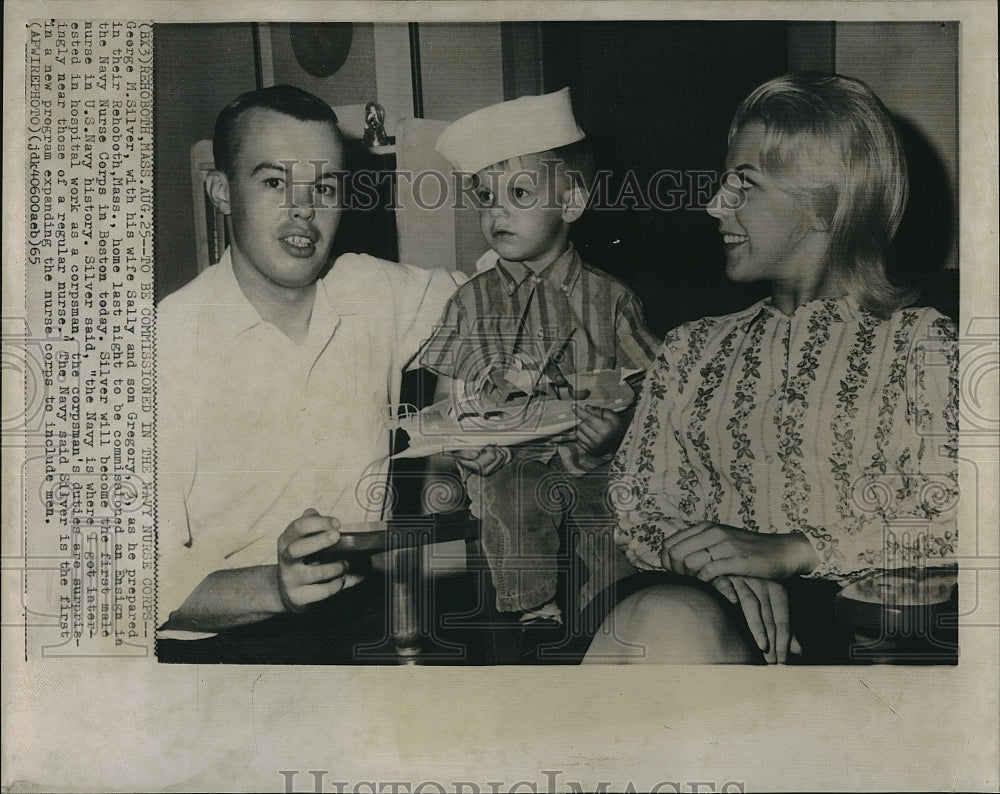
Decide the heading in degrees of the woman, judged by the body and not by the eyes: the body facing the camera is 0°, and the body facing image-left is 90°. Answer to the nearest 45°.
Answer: approximately 45°

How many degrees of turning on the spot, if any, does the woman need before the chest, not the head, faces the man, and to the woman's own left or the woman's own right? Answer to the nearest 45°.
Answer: approximately 45° to the woman's own right

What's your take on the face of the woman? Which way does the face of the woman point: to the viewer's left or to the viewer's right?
to the viewer's left
